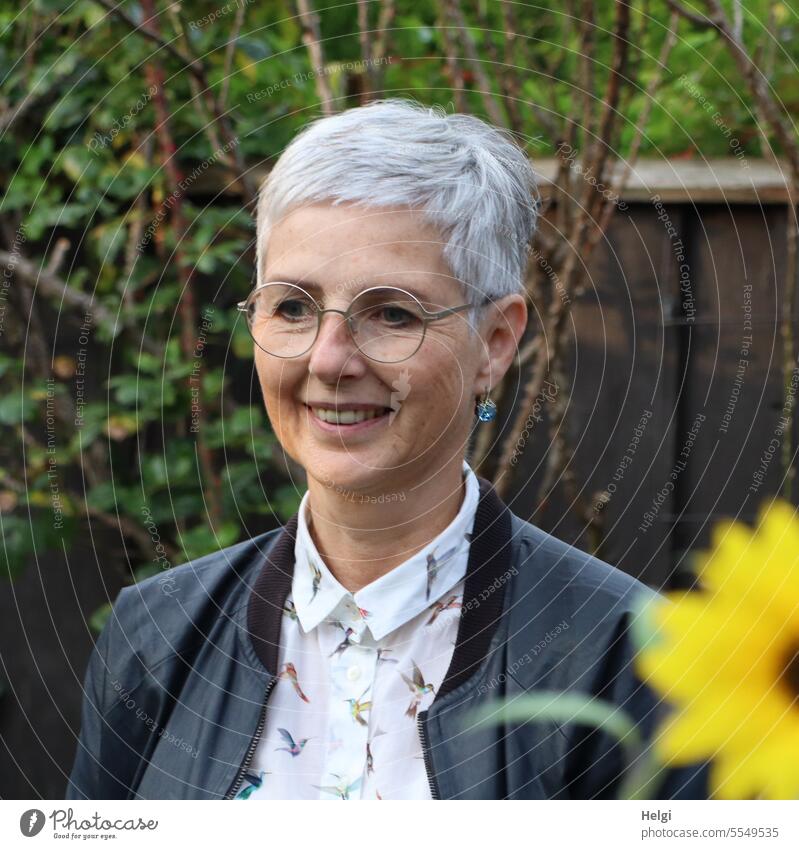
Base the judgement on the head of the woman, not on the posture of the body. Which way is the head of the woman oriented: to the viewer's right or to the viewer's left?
to the viewer's left

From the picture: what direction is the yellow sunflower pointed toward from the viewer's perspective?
toward the camera
